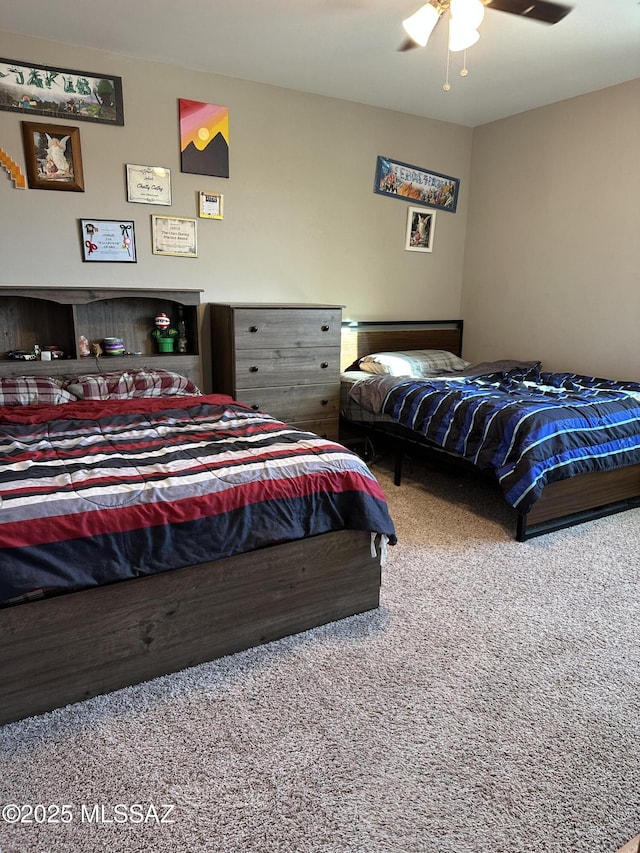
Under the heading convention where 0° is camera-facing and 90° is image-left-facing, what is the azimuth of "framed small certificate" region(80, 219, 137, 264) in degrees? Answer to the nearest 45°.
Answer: approximately 0°

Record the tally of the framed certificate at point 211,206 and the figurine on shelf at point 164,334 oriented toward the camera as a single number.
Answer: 2

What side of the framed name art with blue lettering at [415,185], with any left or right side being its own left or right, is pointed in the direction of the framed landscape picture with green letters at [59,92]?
right

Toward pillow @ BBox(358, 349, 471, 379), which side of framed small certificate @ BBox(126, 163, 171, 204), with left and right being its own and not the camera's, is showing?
left

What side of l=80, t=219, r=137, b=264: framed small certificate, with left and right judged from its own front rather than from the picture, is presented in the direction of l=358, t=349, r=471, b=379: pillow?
left

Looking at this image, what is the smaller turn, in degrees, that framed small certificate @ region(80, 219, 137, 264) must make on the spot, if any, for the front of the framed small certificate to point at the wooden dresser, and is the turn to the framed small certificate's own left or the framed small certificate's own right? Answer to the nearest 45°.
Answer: approximately 90° to the framed small certificate's own left

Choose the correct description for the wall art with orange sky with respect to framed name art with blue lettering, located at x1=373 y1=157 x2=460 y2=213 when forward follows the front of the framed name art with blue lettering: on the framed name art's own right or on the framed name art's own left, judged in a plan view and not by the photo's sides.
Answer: on the framed name art's own right

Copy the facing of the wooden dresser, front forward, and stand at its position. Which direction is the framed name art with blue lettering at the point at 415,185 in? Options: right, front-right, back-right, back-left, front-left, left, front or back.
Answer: back-left

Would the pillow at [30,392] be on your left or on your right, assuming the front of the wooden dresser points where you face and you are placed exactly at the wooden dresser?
on your right
